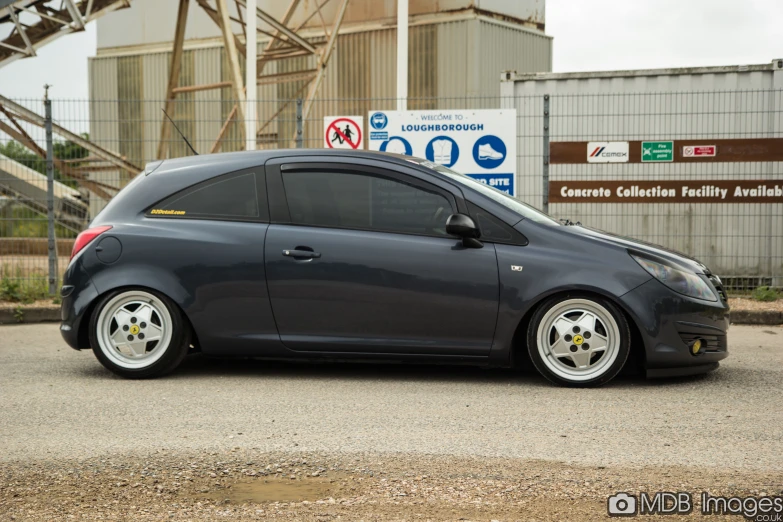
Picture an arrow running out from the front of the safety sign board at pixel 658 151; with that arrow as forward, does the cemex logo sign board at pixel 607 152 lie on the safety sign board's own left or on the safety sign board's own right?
on the safety sign board's own right

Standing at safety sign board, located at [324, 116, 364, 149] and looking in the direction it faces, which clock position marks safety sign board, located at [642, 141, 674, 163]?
safety sign board, located at [642, 141, 674, 163] is roughly at 9 o'clock from safety sign board, located at [324, 116, 364, 149].

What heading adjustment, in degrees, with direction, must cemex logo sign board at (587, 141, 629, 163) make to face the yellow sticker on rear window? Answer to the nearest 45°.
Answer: approximately 45° to its right

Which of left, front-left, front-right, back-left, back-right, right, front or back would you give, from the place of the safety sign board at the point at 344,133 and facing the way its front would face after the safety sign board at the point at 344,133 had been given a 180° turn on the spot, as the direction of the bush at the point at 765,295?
right

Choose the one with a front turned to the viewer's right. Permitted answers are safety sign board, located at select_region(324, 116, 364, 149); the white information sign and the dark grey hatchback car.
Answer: the dark grey hatchback car

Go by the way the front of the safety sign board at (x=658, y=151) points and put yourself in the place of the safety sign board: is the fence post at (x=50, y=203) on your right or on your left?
on your right

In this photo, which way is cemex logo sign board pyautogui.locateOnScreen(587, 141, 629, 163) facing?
toward the camera

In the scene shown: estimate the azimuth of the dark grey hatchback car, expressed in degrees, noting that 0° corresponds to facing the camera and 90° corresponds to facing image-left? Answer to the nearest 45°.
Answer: approximately 270°

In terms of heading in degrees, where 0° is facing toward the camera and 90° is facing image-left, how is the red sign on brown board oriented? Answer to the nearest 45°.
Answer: approximately 0°

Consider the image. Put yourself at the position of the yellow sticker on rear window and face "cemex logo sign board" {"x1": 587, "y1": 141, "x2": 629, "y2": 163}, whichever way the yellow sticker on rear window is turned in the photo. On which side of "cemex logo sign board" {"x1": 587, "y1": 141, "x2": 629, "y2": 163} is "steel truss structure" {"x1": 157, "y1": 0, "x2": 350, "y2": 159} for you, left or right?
left

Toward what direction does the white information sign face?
toward the camera
